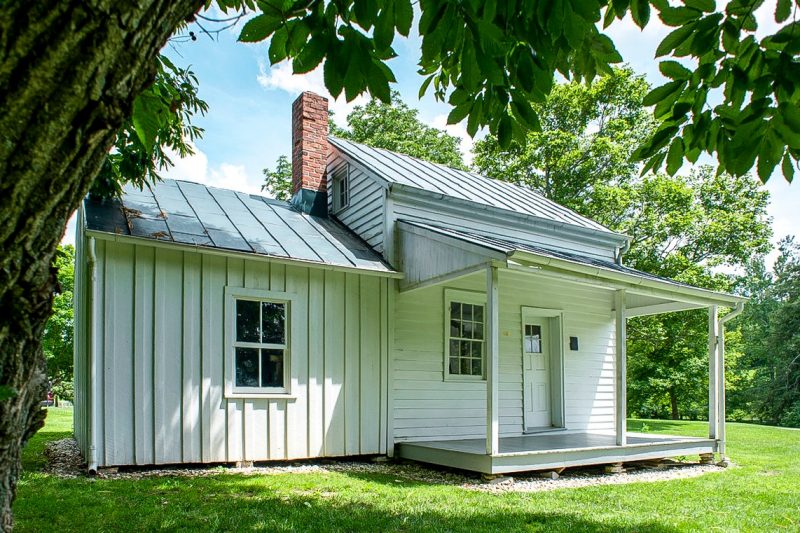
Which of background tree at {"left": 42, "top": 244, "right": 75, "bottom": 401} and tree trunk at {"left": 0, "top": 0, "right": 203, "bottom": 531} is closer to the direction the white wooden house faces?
the tree trunk

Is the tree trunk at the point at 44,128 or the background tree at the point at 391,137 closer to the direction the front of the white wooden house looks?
the tree trunk

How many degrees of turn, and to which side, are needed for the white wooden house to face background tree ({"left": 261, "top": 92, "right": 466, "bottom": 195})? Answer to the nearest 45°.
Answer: approximately 135° to its left

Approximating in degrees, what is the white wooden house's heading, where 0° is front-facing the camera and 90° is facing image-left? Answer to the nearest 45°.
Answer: approximately 315°

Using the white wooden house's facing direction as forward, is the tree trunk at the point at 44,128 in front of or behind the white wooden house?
in front
